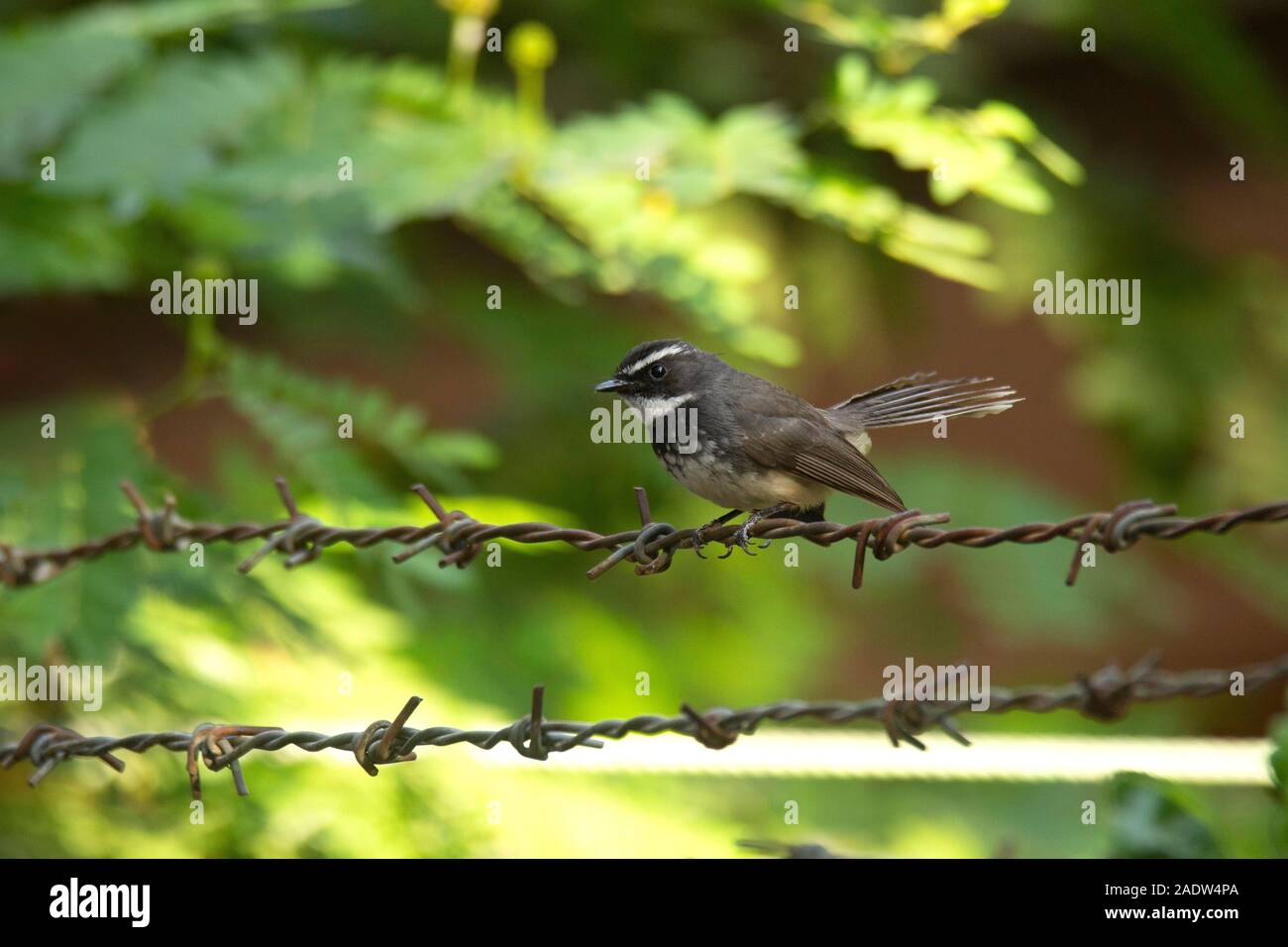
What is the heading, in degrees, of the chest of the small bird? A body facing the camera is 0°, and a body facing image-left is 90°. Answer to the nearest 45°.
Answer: approximately 90°

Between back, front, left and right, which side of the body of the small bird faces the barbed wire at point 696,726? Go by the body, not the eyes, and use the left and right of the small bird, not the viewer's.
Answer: left
